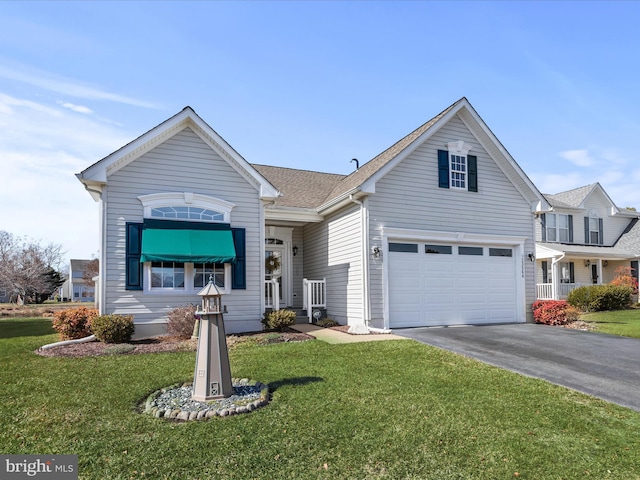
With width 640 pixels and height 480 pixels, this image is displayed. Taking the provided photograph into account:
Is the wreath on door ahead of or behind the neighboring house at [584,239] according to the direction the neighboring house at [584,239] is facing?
ahead

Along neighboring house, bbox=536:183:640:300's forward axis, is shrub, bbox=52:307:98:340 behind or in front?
in front

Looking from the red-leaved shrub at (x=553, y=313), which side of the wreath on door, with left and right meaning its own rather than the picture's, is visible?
left

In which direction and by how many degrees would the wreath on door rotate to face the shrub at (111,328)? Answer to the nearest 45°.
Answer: approximately 45° to its right

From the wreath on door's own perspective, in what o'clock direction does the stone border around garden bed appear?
The stone border around garden bed is roughly at 12 o'clock from the wreath on door.

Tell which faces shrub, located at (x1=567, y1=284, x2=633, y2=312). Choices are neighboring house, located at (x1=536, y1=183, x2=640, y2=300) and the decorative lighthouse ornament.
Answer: the neighboring house

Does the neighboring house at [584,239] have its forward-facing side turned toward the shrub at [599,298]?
yes

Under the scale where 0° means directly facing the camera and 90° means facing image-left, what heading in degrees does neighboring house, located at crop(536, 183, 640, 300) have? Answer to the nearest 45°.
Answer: approximately 0°

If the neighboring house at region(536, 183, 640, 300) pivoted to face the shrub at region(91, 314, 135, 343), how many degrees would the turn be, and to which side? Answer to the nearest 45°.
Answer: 0° — it already faces it

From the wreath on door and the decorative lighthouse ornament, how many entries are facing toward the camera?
2

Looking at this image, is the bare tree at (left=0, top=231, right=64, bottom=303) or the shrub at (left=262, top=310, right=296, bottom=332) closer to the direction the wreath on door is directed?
the shrub
